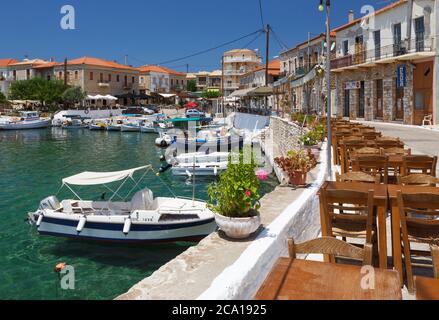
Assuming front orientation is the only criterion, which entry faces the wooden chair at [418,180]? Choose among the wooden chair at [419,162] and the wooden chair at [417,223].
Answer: the wooden chair at [417,223]

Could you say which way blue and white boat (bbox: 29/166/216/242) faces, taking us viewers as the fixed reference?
facing to the right of the viewer

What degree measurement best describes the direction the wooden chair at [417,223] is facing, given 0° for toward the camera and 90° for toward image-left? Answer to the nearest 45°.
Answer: approximately 180°
